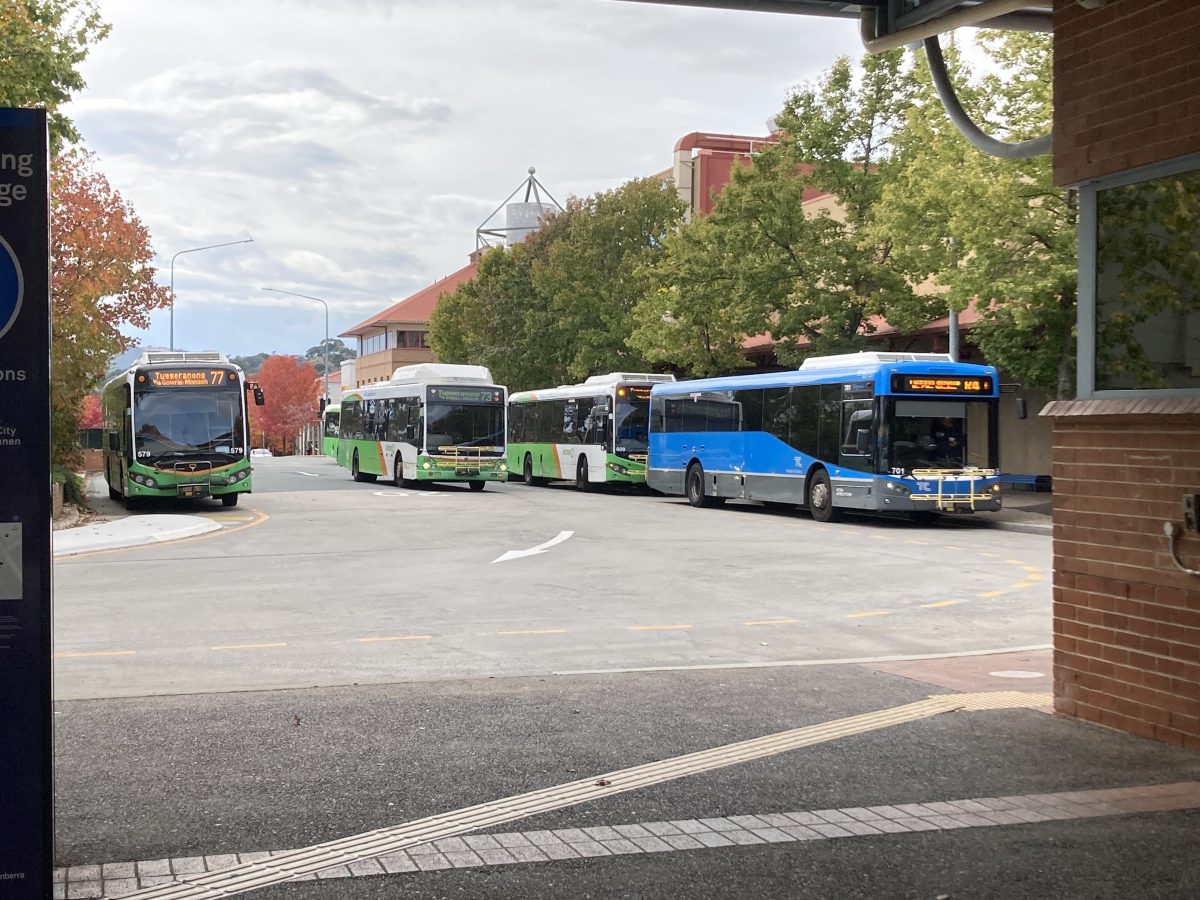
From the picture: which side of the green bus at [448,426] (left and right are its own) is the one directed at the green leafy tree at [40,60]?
right

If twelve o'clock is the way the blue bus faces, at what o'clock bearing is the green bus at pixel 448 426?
The green bus is roughly at 6 o'clock from the blue bus.

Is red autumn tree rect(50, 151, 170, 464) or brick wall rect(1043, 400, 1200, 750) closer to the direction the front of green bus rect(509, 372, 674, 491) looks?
the brick wall

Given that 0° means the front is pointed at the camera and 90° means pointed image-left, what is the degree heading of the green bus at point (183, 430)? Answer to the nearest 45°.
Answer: approximately 0°

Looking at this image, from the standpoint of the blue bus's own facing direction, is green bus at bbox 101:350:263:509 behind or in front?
behind

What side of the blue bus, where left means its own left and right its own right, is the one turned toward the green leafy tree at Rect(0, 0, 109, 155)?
right
